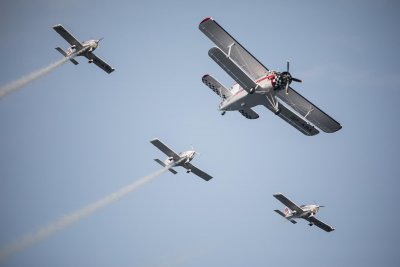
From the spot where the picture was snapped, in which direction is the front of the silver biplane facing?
facing the viewer and to the right of the viewer
